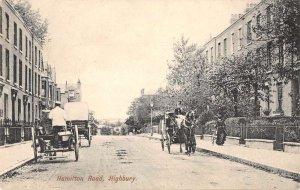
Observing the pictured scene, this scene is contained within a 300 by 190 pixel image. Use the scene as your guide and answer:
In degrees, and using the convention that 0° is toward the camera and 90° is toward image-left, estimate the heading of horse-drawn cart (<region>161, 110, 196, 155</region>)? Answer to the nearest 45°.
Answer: approximately 0°

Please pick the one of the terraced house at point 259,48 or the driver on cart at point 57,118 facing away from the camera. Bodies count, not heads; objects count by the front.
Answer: the driver on cart

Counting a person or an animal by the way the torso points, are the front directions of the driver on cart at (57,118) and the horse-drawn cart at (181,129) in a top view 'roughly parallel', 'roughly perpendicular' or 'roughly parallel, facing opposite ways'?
roughly parallel, facing opposite ways

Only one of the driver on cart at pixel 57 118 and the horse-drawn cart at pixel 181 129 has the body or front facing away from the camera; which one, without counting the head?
the driver on cart

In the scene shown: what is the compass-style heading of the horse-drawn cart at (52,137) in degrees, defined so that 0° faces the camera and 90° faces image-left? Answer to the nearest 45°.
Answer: approximately 180°

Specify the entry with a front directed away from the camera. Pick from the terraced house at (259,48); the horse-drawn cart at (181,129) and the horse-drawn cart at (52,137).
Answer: the horse-drawn cart at (52,137)

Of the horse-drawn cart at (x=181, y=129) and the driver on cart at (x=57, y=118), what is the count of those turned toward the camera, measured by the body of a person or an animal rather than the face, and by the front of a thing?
1

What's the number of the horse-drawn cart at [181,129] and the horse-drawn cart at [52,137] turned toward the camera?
1

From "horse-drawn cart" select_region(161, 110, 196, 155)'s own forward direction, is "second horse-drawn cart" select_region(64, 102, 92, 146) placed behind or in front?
behind

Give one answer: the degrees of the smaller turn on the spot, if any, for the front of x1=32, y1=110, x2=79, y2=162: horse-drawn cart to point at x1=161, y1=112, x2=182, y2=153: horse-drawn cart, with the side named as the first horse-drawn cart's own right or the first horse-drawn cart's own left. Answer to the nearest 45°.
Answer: approximately 45° to the first horse-drawn cart's own right

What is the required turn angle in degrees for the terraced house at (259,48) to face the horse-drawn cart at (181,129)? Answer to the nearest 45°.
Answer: approximately 45° to its left

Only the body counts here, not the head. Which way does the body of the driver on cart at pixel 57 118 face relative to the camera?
away from the camera
